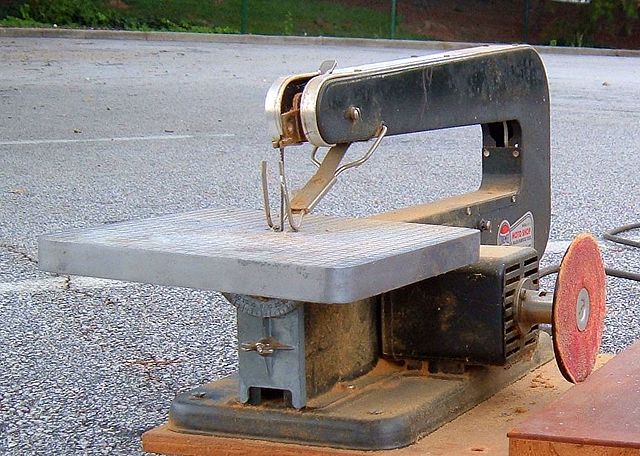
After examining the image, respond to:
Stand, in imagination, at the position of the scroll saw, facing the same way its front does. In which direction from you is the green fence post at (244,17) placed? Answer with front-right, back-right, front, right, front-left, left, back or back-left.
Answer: back-right
